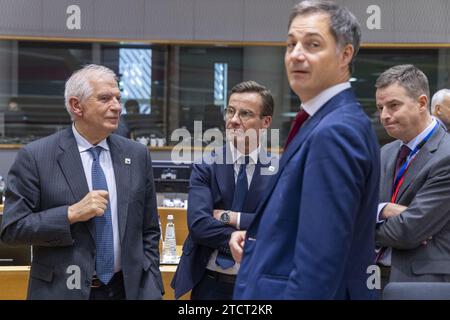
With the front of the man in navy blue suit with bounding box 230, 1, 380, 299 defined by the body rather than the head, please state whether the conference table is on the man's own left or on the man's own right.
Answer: on the man's own right

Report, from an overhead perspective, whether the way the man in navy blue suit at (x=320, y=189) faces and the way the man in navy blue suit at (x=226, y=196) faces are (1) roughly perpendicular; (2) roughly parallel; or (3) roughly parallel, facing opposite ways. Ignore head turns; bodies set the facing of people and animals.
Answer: roughly perpendicular

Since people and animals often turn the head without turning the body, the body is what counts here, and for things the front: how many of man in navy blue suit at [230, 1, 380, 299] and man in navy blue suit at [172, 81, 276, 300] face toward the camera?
1

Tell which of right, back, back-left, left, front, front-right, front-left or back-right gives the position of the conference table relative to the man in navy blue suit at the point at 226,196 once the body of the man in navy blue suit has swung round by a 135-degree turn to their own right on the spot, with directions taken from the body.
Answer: front

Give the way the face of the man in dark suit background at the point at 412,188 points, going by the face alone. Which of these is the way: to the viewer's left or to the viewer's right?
to the viewer's left

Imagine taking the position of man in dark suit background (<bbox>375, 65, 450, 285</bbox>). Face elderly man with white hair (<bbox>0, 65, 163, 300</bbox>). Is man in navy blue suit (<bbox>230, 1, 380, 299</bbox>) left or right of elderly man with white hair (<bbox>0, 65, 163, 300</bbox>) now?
left
